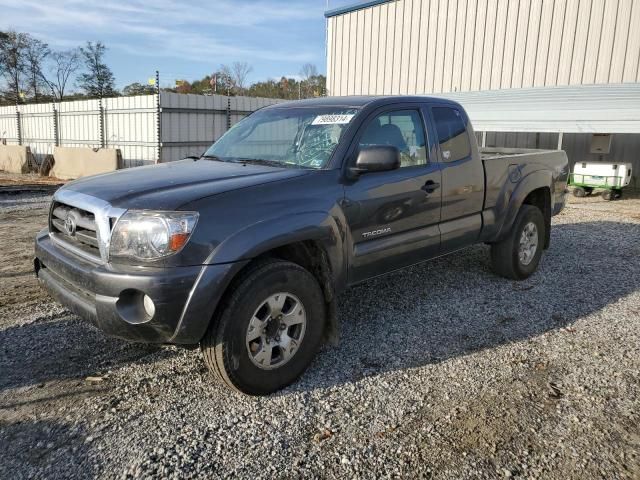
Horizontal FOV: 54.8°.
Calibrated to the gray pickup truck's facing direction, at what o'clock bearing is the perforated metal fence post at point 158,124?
The perforated metal fence post is roughly at 4 o'clock from the gray pickup truck.

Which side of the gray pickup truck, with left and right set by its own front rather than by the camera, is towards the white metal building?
back

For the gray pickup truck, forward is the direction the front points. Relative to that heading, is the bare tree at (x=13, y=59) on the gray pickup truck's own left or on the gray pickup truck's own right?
on the gray pickup truck's own right

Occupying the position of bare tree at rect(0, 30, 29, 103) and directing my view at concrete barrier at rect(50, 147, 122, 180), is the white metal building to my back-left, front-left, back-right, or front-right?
front-left

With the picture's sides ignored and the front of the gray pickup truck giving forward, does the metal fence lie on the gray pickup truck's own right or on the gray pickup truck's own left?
on the gray pickup truck's own right

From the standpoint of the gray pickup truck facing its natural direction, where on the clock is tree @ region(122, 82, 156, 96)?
The tree is roughly at 4 o'clock from the gray pickup truck.

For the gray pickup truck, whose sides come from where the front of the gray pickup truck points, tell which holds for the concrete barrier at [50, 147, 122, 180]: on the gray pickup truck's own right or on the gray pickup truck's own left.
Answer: on the gray pickup truck's own right

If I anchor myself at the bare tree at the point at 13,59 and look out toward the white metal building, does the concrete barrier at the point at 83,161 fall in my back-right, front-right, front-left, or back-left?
front-right

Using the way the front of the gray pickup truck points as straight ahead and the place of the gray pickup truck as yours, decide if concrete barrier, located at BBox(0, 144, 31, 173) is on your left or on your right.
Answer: on your right

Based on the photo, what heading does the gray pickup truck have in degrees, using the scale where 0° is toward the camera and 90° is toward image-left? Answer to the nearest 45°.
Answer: approximately 45°
